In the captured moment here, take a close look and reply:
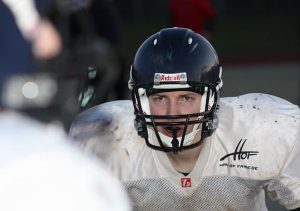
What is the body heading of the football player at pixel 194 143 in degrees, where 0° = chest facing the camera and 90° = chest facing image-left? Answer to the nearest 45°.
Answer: approximately 0°
